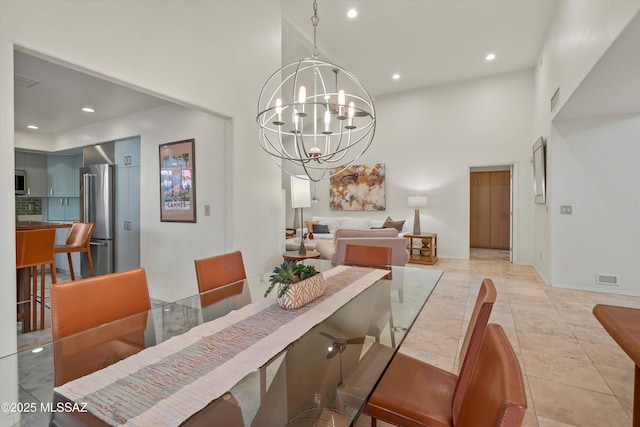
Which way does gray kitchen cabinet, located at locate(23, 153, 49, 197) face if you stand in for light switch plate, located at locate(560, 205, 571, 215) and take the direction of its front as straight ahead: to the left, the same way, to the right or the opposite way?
to the left

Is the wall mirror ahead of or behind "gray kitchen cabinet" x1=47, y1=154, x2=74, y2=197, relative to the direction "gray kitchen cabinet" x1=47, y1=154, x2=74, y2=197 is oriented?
ahead

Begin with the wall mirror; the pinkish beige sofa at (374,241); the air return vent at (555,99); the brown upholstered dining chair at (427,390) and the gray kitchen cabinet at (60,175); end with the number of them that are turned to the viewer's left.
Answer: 3

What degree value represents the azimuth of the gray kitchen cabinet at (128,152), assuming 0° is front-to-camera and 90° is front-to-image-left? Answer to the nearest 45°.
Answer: approximately 45°

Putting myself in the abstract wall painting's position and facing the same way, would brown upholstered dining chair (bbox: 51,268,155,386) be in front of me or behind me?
in front

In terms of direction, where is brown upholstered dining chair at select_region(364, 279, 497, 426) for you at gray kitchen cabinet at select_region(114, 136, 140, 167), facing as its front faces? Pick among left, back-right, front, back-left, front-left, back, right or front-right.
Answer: front-left

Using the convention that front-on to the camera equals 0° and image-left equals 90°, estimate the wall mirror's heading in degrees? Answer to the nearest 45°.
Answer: approximately 90°

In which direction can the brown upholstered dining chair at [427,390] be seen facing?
to the viewer's left

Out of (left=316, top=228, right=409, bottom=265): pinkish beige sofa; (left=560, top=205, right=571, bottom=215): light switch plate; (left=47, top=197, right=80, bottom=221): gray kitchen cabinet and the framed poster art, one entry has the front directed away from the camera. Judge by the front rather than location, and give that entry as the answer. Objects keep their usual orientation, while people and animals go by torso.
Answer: the pinkish beige sofa
